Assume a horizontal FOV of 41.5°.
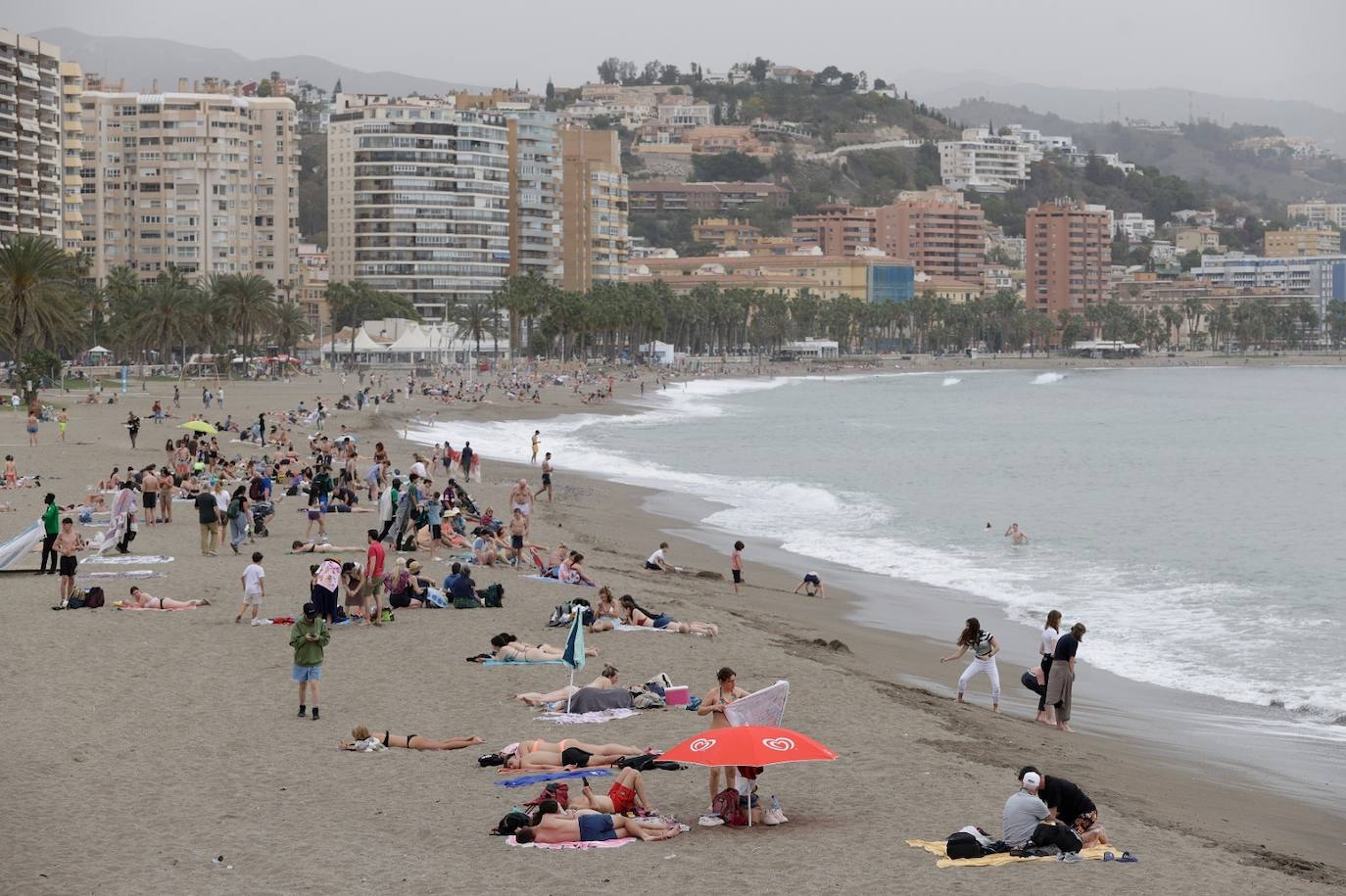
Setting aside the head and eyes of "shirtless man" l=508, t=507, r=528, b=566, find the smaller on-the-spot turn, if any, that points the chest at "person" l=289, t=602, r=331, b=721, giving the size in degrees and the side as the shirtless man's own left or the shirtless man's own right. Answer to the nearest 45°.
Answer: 0° — they already face them

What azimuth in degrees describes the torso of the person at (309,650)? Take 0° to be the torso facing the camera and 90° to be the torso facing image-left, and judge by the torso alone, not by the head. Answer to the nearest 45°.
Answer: approximately 0°

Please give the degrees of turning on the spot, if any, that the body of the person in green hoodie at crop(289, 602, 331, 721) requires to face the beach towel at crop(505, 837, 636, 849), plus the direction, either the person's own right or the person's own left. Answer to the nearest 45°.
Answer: approximately 45° to the person's own left

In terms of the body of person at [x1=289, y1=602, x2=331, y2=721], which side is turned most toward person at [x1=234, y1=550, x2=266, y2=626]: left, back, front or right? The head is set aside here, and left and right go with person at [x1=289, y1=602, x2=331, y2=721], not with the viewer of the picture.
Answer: back

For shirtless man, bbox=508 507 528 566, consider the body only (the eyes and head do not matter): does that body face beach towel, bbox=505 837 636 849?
yes

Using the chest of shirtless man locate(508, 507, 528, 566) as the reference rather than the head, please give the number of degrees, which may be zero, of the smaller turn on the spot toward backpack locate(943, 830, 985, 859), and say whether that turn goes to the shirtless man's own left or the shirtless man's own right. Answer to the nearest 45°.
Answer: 0° — they already face it

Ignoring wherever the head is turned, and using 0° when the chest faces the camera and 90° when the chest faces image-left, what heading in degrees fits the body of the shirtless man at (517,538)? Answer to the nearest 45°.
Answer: approximately 0°

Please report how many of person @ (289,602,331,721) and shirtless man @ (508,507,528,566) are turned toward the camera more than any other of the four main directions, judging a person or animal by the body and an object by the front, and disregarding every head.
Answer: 2
